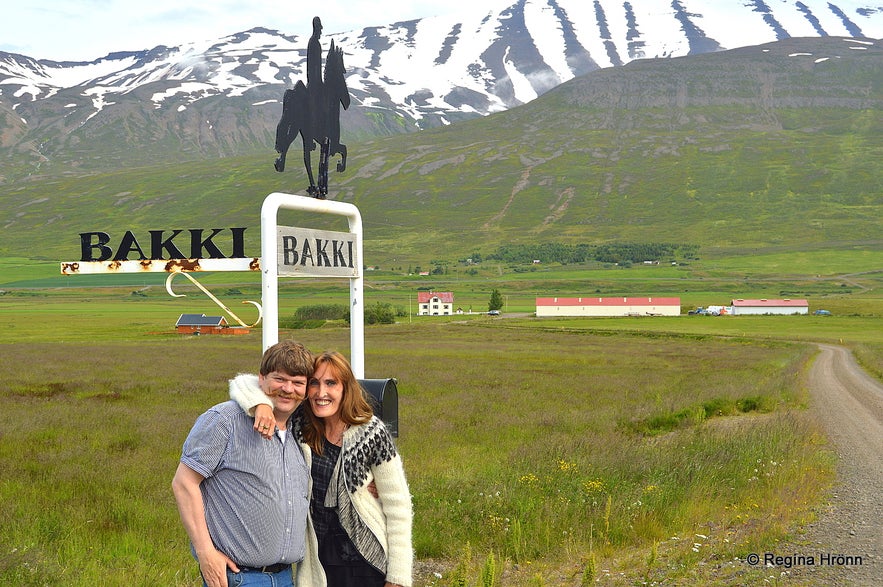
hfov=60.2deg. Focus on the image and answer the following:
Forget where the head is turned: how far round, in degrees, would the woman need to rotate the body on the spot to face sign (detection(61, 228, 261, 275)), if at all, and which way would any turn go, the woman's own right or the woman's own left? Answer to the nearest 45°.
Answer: approximately 90° to the woman's own right

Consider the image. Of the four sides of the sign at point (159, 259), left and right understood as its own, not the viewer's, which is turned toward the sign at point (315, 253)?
left

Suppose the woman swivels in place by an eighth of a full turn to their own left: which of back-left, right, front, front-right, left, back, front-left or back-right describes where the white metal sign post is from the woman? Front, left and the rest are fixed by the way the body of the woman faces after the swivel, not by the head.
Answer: back

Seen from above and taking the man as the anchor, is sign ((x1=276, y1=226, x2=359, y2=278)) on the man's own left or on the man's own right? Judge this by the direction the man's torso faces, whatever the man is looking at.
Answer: on the man's own left

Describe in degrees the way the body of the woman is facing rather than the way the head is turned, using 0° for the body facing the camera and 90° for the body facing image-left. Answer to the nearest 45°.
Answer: approximately 45°

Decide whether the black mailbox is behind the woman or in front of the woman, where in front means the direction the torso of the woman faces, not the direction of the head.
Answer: behind

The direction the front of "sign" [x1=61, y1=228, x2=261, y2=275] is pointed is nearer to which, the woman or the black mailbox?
the woman

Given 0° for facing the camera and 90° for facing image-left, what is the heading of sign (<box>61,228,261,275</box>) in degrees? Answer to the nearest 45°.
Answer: approximately 0°

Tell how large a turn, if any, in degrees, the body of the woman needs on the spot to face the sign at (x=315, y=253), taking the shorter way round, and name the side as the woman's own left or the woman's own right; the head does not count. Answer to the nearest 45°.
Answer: approximately 135° to the woman's own right

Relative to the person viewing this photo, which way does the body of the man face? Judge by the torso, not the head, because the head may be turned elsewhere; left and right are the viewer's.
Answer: facing the viewer and to the right of the viewer
